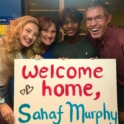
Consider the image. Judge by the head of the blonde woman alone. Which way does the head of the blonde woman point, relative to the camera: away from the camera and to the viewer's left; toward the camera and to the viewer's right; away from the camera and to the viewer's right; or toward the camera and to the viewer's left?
toward the camera and to the viewer's right

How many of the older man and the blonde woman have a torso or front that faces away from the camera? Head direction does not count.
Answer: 0

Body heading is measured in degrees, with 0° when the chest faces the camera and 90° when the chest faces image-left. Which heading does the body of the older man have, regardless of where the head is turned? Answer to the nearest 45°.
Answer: approximately 45°
